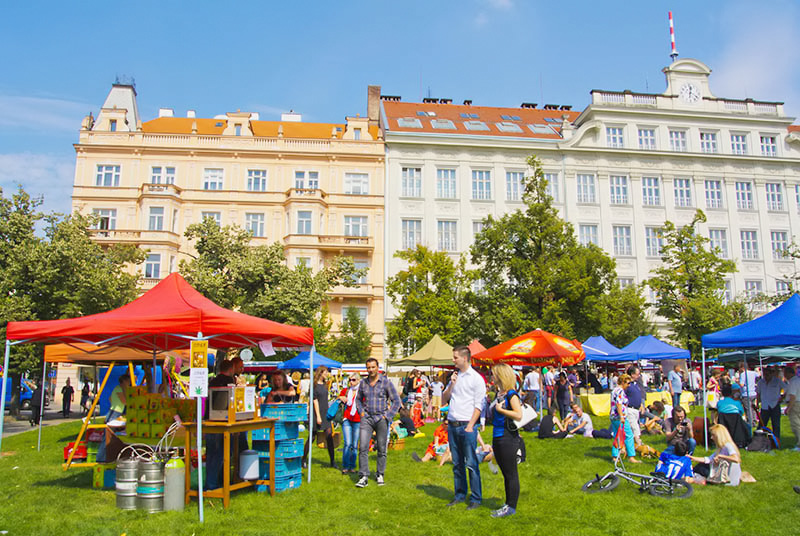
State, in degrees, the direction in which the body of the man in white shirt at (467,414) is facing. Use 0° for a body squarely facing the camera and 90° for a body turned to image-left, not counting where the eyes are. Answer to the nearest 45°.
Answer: approximately 45°

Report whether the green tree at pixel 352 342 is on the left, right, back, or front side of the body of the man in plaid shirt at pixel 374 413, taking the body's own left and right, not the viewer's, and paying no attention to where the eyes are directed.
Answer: back

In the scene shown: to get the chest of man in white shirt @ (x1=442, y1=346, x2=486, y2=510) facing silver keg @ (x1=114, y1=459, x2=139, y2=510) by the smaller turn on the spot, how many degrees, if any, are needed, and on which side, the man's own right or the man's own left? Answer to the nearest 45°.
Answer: approximately 45° to the man's own right

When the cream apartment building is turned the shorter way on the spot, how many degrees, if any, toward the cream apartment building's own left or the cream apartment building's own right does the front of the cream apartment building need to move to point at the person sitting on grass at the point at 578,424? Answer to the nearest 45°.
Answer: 0° — it already faces them

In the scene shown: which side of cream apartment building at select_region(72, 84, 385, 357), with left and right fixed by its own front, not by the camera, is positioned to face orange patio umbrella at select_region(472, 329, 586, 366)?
front

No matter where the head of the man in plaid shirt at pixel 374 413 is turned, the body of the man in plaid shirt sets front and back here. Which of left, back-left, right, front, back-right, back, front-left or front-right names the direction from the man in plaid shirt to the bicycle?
left

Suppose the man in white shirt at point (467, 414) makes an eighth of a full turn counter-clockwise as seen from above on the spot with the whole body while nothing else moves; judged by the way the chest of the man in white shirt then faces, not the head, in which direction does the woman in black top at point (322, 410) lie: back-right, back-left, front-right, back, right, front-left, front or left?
back-right

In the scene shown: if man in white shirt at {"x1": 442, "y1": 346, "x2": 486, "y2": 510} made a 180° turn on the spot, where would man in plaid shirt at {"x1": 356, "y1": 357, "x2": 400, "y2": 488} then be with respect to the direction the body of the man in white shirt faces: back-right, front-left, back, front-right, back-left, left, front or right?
left
